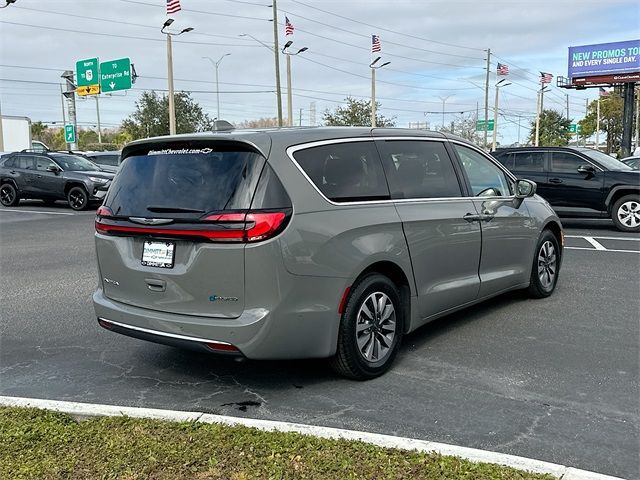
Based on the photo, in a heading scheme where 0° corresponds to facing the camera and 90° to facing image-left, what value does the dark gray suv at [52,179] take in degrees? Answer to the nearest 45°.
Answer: approximately 315°

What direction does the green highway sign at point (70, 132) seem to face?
toward the camera

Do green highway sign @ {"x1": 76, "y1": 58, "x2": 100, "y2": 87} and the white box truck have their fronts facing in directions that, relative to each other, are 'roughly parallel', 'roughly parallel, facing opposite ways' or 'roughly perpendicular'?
roughly perpendicular

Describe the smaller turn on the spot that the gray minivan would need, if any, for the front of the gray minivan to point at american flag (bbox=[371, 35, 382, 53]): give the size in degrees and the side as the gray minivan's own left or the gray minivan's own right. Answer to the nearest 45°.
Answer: approximately 45° to the gray minivan's own left

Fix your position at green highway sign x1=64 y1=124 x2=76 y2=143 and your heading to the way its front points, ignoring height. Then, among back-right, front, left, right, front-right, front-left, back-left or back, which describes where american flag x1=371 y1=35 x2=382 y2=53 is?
left

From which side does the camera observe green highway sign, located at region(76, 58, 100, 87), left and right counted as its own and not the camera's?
front

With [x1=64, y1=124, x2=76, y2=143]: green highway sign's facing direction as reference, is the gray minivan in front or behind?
in front

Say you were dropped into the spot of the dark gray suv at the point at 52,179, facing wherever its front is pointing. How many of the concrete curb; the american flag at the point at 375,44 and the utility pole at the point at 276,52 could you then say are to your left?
2

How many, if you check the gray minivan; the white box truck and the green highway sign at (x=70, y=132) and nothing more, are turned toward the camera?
1

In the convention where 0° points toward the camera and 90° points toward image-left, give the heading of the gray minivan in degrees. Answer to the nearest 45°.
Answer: approximately 225°

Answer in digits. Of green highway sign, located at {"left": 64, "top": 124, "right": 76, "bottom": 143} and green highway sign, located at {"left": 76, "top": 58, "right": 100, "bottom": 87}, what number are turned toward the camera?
2
